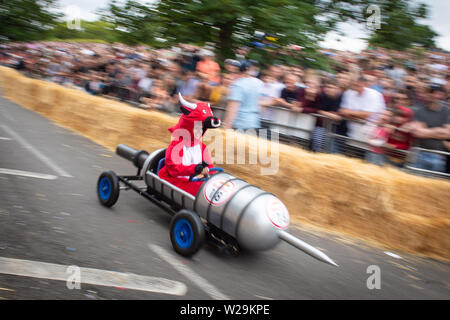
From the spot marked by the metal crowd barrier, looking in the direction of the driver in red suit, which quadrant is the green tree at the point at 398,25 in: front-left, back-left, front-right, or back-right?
back-right

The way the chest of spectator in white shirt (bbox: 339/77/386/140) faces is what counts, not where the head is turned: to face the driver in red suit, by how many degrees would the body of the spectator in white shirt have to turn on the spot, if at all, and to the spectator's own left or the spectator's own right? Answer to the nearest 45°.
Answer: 0° — they already face them

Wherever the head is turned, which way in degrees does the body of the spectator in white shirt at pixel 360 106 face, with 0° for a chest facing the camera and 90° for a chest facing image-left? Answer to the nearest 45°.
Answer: approximately 45°

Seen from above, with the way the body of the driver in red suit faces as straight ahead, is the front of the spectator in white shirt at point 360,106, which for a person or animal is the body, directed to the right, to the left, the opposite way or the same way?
to the right

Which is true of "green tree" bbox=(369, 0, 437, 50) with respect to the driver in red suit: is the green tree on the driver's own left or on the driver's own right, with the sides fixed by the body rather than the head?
on the driver's own left

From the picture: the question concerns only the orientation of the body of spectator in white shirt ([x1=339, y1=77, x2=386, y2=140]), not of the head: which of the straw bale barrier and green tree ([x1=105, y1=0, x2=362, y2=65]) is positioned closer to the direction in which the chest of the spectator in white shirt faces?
the straw bale barrier

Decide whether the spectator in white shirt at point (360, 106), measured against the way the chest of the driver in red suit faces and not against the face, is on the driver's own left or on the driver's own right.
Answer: on the driver's own left

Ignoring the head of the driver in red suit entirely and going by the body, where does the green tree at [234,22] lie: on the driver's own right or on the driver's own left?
on the driver's own left
